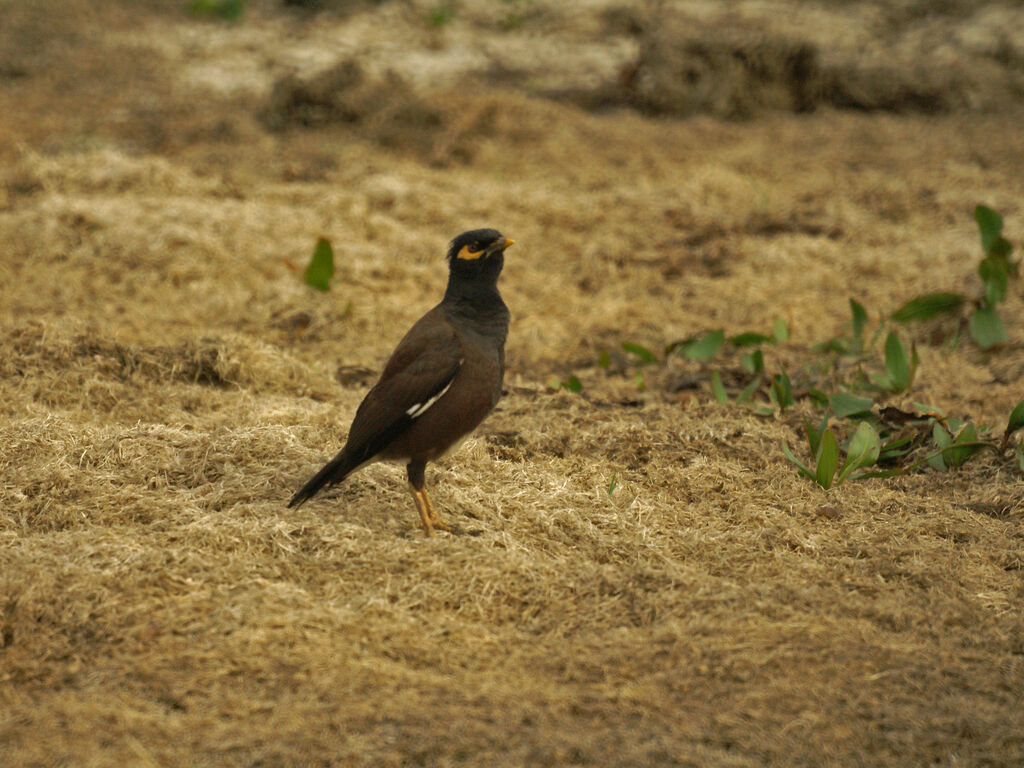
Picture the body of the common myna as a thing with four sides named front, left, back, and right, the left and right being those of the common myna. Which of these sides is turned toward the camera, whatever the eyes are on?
right

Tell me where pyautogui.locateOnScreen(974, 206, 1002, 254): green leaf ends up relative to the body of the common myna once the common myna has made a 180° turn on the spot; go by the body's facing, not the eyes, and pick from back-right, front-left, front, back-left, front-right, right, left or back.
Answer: back-right

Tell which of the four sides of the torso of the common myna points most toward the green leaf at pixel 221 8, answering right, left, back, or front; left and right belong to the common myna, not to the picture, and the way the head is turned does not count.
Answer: left

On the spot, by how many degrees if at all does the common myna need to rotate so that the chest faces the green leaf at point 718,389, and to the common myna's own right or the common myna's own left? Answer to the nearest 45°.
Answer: approximately 45° to the common myna's own left

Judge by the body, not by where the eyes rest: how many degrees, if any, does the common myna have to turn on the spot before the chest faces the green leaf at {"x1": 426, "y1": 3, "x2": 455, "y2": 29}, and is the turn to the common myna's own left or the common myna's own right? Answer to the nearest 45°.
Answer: approximately 90° to the common myna's own left

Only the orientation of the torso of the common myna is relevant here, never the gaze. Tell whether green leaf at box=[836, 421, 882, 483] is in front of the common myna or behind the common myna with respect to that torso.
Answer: in front

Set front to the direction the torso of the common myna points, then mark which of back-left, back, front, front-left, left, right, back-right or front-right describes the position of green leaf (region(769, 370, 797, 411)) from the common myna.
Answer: front-left

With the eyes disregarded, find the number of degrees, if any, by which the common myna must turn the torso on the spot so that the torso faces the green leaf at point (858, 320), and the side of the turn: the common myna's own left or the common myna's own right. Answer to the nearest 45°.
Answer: approximately 45° to the common myna's own left
